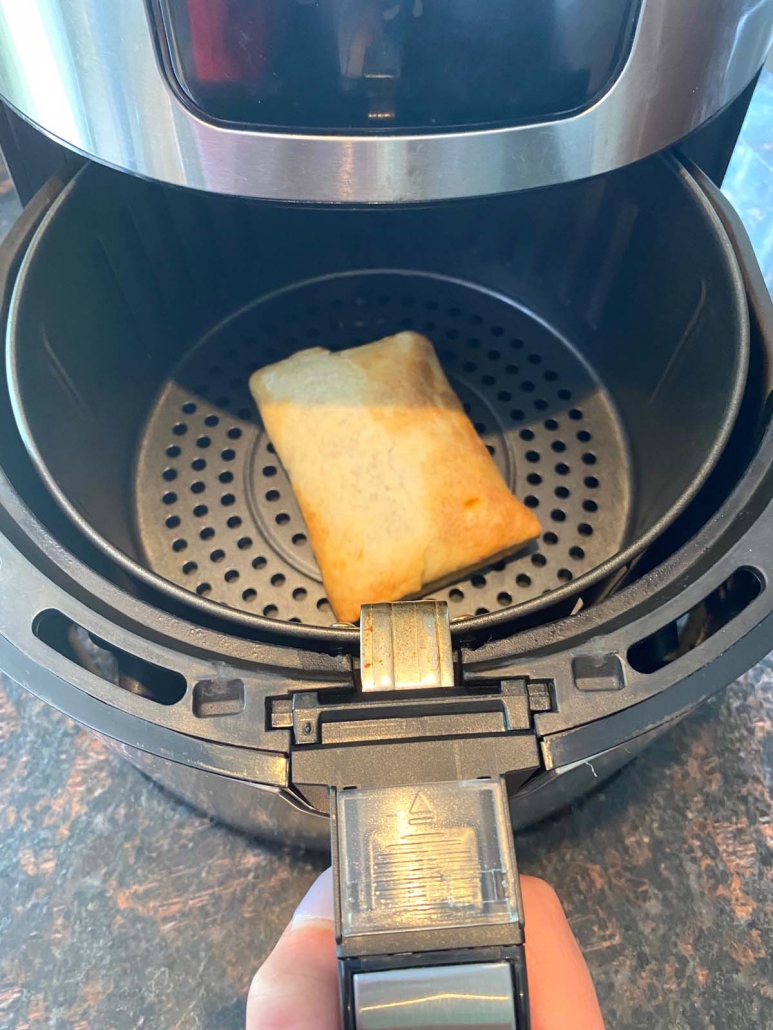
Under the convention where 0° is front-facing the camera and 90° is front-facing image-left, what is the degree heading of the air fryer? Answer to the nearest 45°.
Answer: approximately 0°
